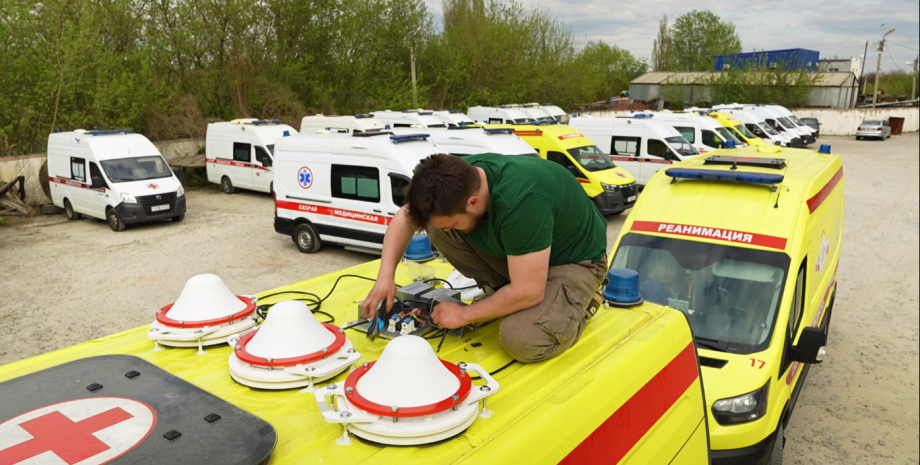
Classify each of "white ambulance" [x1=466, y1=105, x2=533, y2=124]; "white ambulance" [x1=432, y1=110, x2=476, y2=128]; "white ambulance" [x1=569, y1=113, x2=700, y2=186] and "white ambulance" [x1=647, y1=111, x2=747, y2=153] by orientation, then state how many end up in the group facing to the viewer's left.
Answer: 0

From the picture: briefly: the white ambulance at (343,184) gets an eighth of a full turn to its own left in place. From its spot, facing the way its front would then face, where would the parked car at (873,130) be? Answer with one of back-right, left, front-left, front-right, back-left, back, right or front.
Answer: front-left

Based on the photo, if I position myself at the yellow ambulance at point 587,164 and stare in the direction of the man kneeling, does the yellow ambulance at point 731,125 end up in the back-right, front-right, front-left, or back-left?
back-left

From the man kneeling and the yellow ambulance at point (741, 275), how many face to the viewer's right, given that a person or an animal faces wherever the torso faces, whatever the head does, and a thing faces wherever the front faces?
0

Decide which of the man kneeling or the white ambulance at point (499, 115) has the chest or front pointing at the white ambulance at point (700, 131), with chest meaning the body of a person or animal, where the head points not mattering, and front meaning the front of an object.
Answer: the white ambulance at point (499, 115)

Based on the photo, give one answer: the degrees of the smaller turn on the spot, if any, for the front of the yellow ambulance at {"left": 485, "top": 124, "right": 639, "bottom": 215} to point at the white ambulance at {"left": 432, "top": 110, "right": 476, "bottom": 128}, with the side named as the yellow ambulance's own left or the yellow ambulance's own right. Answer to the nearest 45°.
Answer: approximately 180°

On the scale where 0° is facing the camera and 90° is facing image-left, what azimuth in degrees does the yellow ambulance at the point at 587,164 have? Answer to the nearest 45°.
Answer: approximately 315°

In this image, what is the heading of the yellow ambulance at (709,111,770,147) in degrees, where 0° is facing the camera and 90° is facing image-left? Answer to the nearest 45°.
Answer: approximately 315°

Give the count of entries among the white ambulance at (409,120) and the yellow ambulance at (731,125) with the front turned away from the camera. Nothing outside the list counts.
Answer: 0

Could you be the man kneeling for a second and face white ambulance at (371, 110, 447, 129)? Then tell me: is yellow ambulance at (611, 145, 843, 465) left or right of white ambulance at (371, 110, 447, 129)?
right

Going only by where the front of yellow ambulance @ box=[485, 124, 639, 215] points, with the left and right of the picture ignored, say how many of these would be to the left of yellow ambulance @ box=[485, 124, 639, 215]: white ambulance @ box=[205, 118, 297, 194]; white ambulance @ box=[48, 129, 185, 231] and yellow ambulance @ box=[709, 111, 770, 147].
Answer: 1

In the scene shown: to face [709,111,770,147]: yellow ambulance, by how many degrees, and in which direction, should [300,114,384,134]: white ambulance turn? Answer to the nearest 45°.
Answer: approximately 45° to its left

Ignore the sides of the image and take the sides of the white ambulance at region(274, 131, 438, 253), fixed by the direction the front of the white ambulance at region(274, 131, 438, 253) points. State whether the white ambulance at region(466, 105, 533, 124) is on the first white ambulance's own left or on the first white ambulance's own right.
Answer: on the first white ambulance's own left

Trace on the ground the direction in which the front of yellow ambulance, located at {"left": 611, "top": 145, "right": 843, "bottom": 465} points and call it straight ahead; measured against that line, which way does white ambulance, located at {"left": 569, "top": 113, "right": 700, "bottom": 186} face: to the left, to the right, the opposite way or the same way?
to the left

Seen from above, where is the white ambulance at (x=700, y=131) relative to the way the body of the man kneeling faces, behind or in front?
behind

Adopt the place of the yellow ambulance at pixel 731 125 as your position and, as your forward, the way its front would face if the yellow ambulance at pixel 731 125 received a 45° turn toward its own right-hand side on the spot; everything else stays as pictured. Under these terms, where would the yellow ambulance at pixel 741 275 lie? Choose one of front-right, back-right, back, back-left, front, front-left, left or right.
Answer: front
